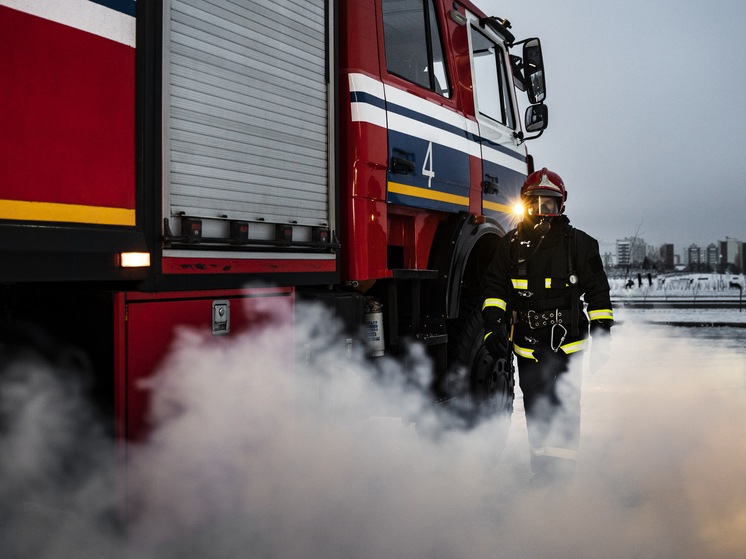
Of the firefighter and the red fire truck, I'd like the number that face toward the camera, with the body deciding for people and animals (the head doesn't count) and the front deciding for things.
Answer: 1

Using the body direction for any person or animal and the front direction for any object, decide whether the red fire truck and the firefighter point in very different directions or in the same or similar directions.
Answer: very different directions

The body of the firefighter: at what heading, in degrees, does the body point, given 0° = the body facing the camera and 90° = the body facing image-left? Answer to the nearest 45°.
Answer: approximately 0°

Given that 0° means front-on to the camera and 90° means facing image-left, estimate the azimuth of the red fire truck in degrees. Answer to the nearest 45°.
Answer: approximately 225°
